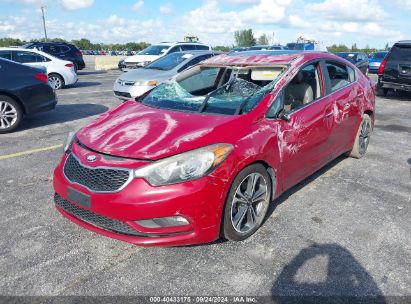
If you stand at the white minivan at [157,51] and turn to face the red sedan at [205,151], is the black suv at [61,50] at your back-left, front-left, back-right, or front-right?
back-right

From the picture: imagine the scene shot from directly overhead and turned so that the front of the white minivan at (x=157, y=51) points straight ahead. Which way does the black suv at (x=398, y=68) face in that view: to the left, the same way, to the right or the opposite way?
the opposite way

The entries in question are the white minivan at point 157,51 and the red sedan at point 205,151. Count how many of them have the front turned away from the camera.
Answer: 0

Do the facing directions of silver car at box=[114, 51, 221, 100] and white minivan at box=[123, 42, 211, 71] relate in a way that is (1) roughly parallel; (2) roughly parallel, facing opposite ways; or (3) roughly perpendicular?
roughly parallel

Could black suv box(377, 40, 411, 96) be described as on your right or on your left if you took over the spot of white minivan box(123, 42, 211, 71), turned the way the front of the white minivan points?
on your left

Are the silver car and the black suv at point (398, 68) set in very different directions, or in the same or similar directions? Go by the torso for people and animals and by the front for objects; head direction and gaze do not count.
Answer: very different directions

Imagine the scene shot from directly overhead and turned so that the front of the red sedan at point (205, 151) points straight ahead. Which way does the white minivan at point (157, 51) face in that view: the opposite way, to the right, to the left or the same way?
the same way

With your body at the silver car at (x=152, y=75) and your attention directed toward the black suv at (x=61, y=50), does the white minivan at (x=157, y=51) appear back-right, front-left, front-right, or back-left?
front-right

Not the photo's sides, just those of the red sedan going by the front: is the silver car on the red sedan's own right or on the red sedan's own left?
on the red sedan's own right

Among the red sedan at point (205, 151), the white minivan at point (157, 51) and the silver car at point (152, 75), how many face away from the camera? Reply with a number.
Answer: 0

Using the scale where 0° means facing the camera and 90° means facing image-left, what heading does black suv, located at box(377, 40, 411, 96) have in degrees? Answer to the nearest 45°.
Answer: approximately 180°

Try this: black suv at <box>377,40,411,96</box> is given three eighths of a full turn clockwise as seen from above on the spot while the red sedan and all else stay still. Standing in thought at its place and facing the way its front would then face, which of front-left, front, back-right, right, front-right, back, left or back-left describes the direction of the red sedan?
front-right

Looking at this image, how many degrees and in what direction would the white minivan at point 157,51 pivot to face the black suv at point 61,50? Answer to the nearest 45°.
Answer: approximately 45° to its right

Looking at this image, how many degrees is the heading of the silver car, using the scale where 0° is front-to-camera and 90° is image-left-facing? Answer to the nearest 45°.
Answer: approximately 45°

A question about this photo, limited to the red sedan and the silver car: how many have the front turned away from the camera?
0

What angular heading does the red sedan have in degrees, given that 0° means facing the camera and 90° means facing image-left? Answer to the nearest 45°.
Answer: approximately 45°

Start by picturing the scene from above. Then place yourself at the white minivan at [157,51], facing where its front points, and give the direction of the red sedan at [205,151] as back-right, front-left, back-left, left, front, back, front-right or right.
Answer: front-left
